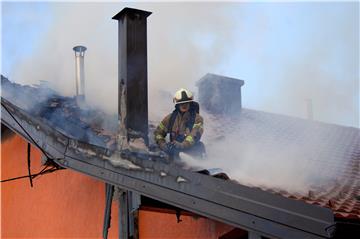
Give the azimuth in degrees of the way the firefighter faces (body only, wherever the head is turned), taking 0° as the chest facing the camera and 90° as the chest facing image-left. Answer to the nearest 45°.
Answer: approximately 0°

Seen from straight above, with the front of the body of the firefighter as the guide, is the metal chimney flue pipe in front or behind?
behind
